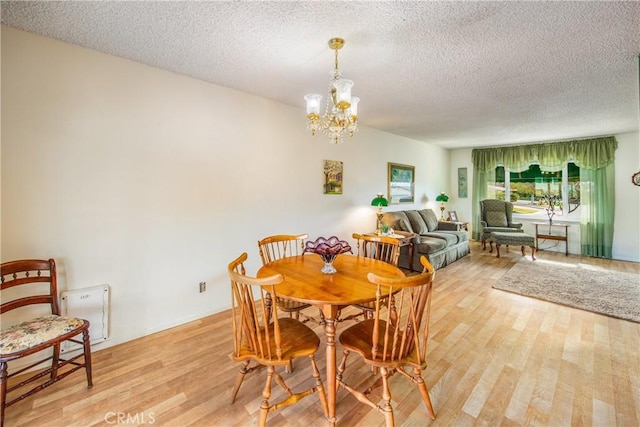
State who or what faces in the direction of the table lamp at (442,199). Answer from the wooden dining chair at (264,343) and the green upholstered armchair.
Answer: the wooden dining chair

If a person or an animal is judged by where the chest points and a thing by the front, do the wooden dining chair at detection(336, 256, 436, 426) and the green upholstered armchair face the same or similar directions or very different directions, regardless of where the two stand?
very different directions

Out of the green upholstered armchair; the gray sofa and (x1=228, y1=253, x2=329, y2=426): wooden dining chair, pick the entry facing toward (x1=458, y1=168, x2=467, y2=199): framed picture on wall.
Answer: the wooden dining chair

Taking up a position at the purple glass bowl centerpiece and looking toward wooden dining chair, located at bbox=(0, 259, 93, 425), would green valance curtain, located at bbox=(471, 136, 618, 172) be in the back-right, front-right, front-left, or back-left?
back-right

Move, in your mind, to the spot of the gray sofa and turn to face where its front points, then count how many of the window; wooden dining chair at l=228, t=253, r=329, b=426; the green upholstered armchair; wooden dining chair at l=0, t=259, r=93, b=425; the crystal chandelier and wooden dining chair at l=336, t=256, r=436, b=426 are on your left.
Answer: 2

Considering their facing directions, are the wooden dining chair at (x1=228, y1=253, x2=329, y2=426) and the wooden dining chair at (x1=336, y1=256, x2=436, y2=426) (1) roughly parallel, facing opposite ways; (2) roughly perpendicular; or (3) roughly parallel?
roughly perpendicular

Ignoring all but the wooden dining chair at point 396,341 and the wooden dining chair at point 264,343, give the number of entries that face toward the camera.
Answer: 0

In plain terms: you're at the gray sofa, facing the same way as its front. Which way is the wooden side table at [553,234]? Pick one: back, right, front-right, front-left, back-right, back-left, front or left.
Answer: left

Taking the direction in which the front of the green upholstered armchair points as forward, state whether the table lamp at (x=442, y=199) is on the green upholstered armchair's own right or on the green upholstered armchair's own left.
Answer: on the green upholstered armchair's own right

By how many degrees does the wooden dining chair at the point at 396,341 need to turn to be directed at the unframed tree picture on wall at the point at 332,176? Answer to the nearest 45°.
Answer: approximately 45° to its right

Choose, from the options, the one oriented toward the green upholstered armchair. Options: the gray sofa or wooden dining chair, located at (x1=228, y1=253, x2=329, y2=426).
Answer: the wooden dining chair

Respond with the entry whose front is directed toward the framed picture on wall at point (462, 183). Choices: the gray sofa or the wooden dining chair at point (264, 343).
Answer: the wooden dining chair

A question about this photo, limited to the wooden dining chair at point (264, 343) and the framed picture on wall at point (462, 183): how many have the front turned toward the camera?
1

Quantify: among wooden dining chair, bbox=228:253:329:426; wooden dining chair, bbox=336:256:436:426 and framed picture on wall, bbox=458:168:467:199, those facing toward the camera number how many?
1

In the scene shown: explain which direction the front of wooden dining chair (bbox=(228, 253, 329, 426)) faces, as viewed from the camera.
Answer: facing away from the viewer and to the right of the viewer

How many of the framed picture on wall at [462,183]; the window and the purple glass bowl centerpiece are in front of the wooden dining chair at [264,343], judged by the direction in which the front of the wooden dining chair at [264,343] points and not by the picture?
3
